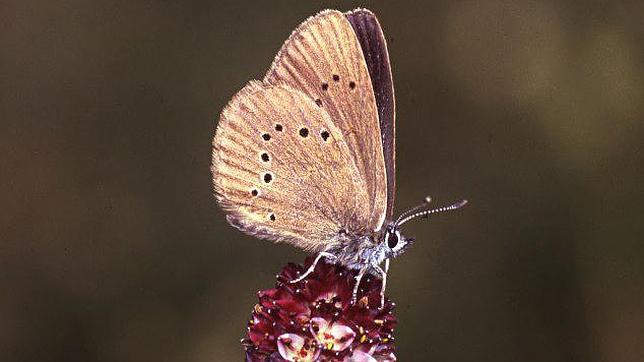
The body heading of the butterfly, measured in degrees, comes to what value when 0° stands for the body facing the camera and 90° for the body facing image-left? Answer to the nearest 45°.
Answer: approximately 270°
